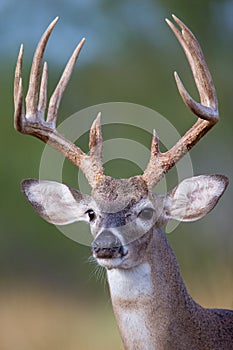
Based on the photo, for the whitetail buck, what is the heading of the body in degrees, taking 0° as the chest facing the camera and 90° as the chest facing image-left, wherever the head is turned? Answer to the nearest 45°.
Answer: approximately 45°
